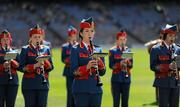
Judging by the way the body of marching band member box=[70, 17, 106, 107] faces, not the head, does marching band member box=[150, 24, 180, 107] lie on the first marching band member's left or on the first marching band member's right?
on the first marching band member's left

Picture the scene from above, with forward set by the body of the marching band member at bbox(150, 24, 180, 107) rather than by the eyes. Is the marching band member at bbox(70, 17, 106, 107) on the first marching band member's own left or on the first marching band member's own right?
on the first marching band member's own right

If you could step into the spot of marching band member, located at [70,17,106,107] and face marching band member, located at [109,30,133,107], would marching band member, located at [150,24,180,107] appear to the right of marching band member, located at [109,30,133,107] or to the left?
right

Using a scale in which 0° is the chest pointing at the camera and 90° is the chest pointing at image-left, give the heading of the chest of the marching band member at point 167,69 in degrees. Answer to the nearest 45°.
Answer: approximately 315°

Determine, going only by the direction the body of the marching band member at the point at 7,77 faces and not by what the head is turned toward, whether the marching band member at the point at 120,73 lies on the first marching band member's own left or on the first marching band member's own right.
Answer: on the first marching band member's own left

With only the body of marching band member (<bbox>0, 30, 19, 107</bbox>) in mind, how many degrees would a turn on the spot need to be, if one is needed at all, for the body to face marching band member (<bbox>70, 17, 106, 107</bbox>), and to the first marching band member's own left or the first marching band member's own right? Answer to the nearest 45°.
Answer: approximately 45° to the first marching band member's own left
